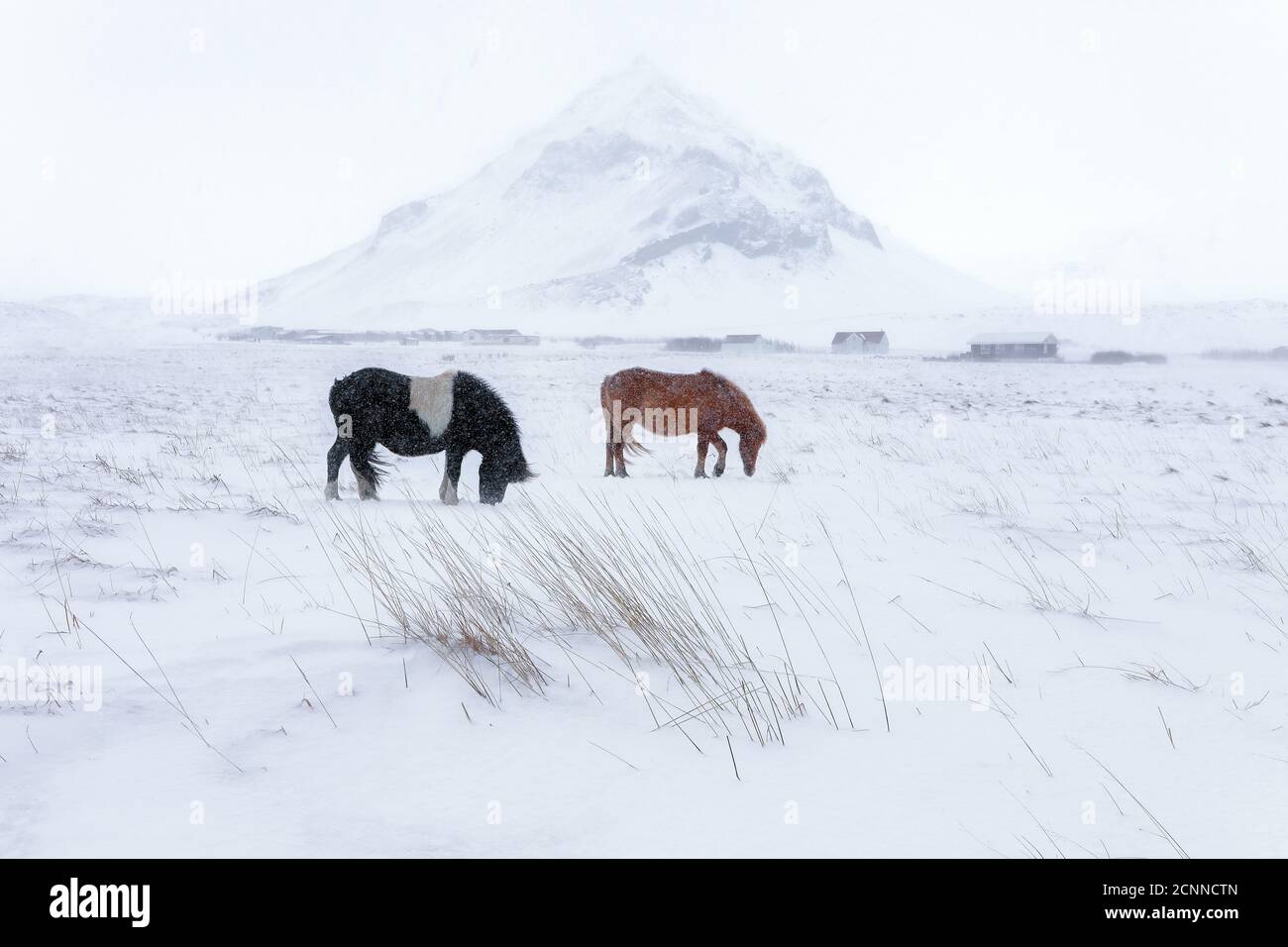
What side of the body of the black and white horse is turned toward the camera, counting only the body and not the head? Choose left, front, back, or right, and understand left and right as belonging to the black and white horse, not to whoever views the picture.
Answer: right

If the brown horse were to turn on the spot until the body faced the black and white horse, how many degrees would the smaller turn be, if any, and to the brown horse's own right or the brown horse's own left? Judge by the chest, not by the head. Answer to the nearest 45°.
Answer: approximately 135° to the brown horse's own right

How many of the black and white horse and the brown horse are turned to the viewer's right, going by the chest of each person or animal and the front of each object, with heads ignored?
2

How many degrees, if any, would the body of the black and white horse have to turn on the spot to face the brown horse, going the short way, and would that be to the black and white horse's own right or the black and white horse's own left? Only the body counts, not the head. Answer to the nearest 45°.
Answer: approximately 45° to the black and white horse's own left

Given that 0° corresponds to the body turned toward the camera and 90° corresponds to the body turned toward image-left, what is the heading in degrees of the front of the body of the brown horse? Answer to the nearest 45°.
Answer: approximately 270°
